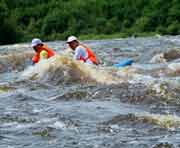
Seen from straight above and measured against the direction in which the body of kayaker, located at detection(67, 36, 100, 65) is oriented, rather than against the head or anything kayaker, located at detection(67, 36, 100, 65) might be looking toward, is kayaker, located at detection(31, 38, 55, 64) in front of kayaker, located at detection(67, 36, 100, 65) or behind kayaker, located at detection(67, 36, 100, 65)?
in front
